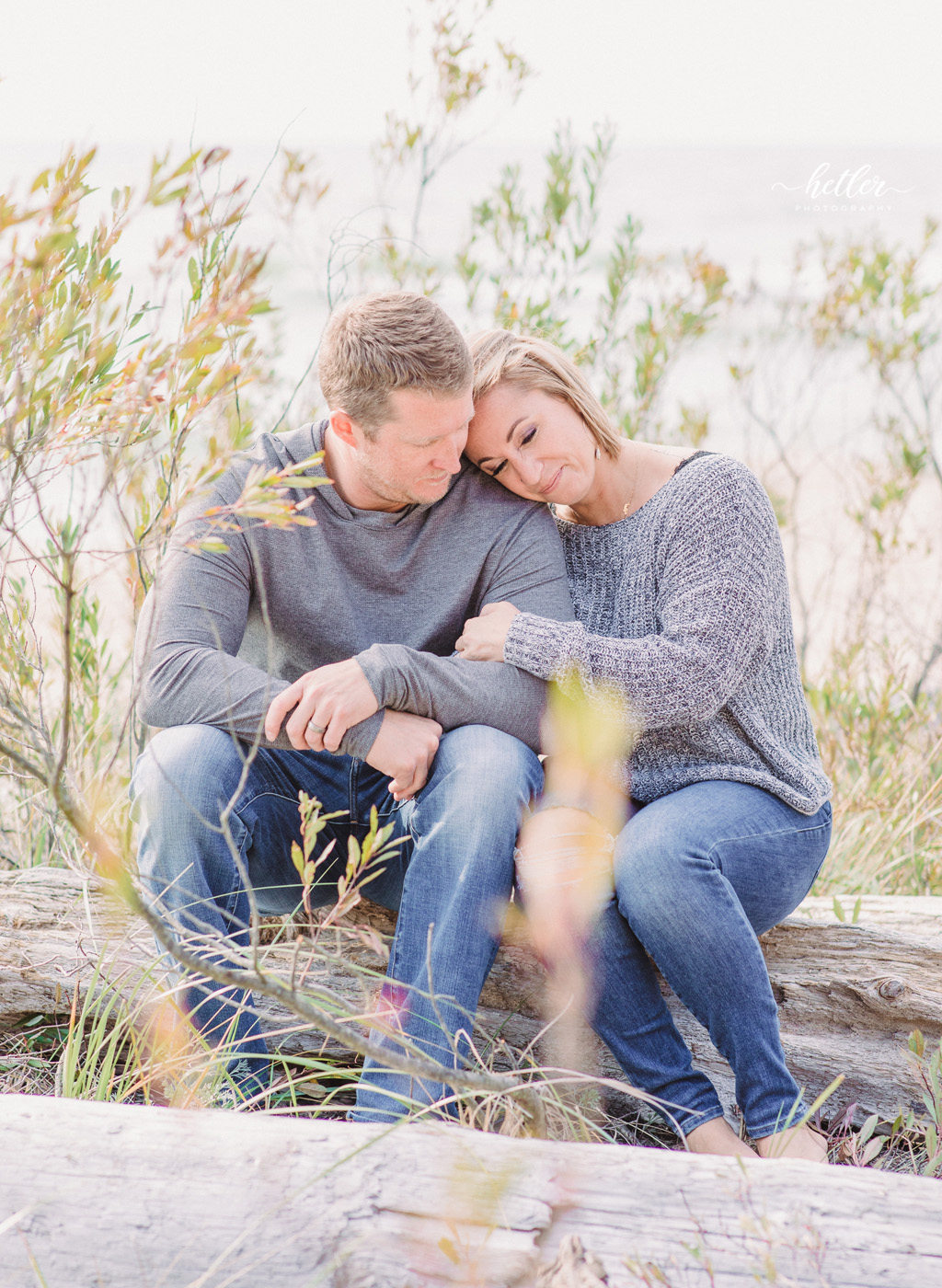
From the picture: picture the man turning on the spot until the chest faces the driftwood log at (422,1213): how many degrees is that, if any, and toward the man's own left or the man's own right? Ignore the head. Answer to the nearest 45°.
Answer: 0° — they already face it

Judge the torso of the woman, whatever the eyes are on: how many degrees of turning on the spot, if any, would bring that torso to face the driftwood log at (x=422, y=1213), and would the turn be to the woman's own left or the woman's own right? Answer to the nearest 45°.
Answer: approximately 45° to the woman's own left

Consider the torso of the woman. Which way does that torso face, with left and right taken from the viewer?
facing the viewer and to the left of the viewer

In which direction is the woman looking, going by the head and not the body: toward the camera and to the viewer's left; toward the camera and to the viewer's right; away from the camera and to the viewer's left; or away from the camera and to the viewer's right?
toward the camera and to the viewer's left

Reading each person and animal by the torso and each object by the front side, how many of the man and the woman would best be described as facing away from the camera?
0

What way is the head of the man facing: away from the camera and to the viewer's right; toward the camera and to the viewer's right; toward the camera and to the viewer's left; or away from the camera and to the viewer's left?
toward the camera and to the viewer's right

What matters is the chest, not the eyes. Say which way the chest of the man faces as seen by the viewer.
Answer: toward the camera
